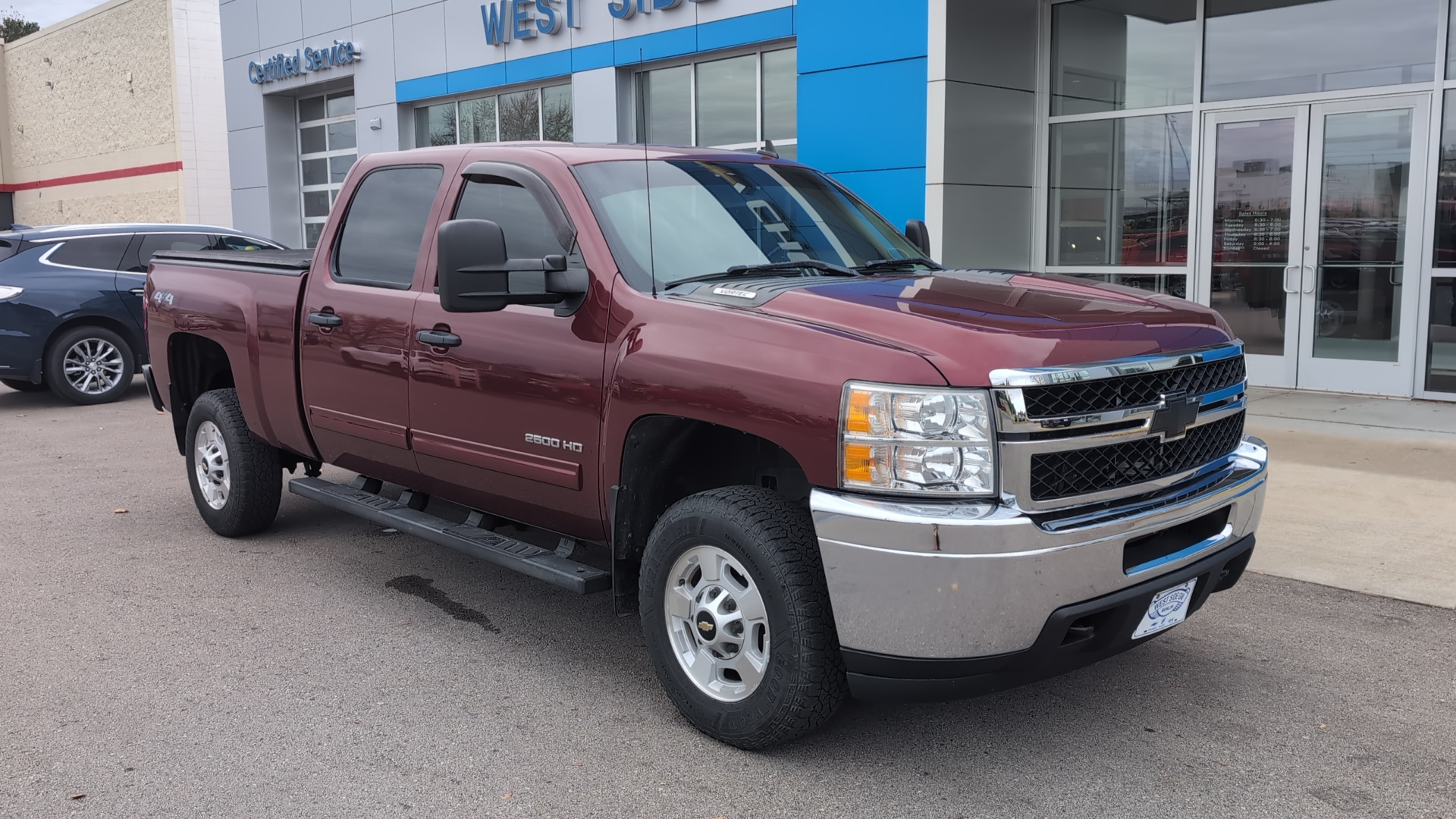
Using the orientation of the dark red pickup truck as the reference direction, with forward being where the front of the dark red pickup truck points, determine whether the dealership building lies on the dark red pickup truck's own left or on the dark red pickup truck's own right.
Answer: on the dark red pickup truck's own left

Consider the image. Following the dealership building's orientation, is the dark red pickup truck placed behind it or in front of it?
in front

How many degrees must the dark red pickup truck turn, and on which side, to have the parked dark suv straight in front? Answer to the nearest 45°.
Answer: approximately 180°

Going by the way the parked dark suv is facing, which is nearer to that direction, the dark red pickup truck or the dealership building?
the dealership building

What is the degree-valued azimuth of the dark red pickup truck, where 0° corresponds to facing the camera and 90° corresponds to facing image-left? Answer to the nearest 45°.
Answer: approximately 315°
